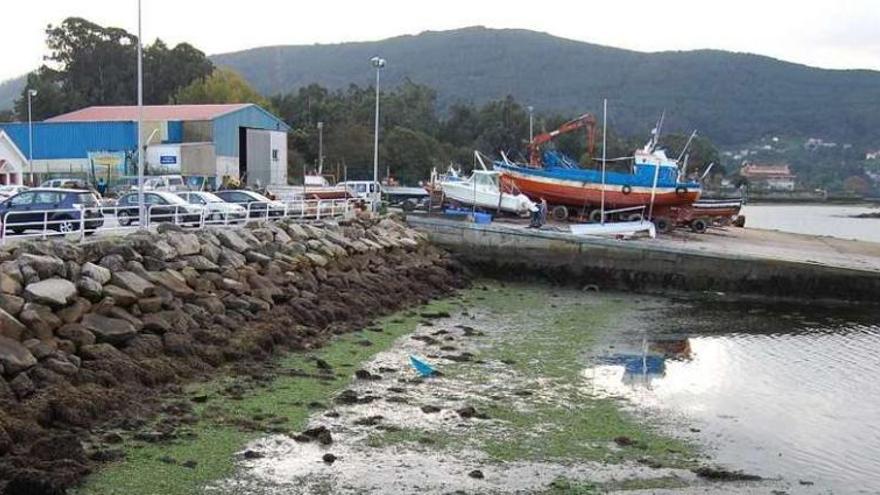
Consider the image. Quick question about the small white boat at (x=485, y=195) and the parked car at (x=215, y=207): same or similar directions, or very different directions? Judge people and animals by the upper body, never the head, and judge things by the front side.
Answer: very different directions

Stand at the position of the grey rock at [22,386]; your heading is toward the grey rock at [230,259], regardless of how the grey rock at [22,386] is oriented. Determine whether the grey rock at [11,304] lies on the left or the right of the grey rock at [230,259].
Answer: left

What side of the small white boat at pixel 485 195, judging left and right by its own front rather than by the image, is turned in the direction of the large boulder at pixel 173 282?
left

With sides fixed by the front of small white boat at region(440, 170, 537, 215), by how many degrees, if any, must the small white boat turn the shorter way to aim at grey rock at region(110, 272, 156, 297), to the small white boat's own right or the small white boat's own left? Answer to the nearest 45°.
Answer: approximately 90° to the small white boat's own left

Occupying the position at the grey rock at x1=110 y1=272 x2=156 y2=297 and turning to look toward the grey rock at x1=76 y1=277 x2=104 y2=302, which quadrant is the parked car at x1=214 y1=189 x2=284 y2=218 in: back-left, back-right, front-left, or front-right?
back-right

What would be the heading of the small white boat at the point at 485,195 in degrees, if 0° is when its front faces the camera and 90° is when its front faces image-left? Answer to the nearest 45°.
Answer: approximately 90°

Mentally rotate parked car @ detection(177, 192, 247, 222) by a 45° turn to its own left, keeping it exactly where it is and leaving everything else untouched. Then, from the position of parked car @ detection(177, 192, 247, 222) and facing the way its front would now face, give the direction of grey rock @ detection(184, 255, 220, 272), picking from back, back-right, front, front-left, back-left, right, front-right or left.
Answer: right
